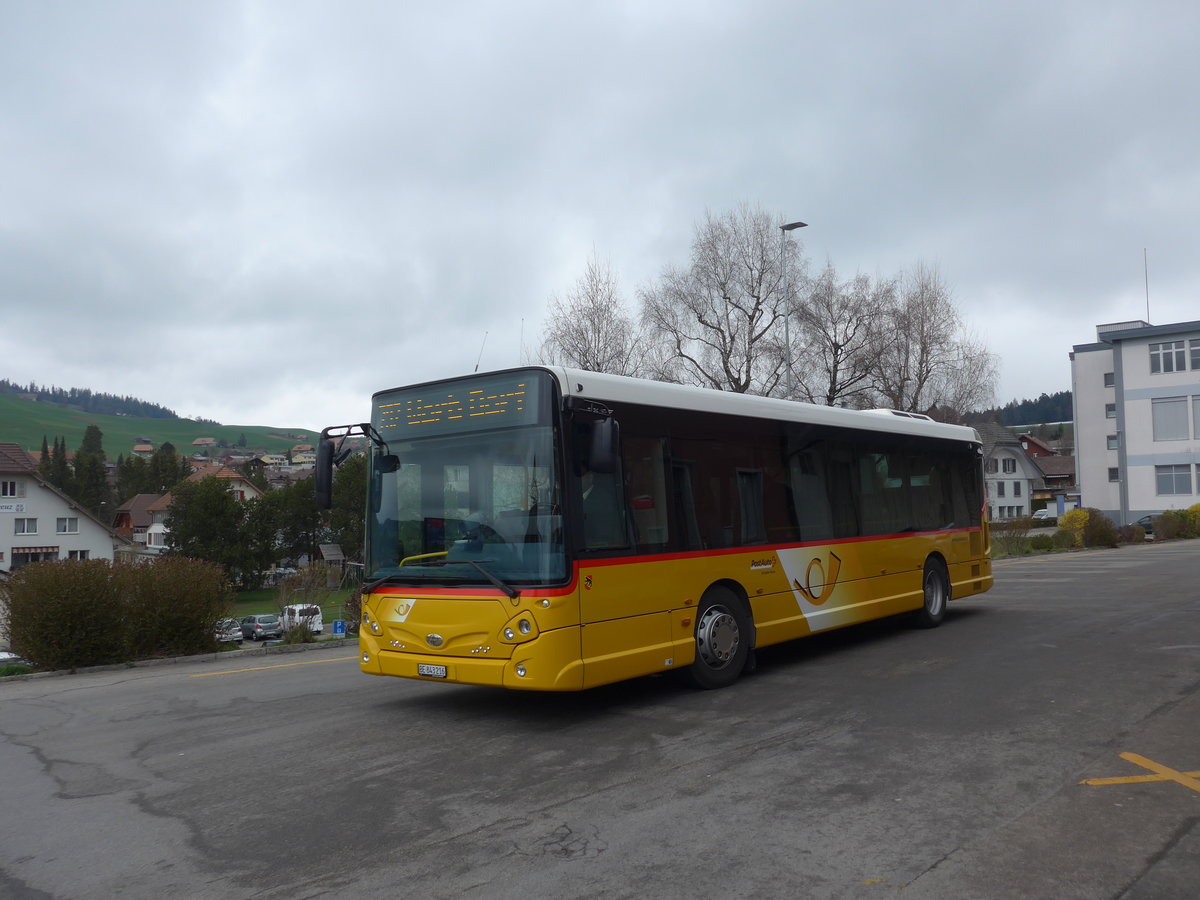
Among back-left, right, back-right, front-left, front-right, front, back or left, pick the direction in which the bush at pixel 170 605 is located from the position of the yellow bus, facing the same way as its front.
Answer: right

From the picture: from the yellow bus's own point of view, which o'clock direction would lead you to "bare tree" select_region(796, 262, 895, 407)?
The bare tree is roughly at 5 o'clock from the yellow bus.

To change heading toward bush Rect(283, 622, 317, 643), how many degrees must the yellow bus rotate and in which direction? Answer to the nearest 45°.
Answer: approximately 90° to its right

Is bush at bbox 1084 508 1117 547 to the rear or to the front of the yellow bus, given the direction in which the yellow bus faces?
to the rear

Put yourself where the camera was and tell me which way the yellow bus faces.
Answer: facing the viewer and to the left of the viewer

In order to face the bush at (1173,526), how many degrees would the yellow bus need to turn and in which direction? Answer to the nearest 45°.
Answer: approximately 180°
